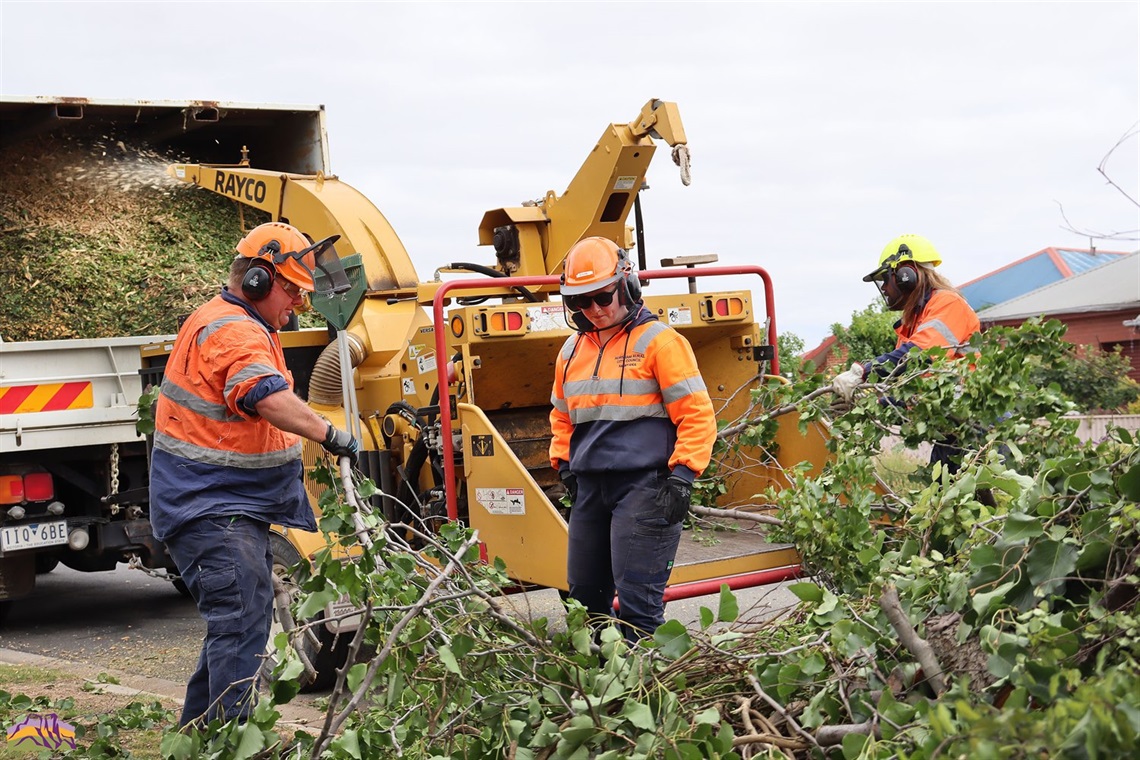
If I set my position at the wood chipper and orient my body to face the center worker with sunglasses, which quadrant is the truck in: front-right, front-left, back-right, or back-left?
back-right

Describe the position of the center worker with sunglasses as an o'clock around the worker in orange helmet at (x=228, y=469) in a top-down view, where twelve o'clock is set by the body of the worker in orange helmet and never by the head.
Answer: The center worker with sunglasses is roughly at 12 o'clock from the worker in orange helmet.

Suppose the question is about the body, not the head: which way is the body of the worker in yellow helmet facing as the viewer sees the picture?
to the viewer's left

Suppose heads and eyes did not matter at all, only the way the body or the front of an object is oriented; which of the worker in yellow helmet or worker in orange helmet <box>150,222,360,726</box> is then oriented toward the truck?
the worker in yellow helmet

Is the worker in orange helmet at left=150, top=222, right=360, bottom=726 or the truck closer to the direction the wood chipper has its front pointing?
the truck

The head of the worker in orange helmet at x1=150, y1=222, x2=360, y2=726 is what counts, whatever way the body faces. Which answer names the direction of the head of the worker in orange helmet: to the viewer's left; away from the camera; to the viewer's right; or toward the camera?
to the viewer's right

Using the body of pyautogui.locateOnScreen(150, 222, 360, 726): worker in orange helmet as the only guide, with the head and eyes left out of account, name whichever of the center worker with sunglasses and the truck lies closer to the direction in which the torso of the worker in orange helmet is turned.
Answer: the center worker with sunglasses

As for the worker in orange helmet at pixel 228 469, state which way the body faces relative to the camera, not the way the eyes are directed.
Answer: to the viewer's right

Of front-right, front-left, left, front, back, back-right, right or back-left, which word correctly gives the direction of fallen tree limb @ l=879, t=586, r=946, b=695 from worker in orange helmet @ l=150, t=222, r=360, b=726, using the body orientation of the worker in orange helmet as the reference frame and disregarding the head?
front-right

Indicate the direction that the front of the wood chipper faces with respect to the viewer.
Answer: facing away from the viewer and to the left of the viewer

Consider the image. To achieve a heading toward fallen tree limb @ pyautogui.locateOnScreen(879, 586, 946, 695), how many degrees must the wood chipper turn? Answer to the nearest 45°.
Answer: approximately 135° to its left

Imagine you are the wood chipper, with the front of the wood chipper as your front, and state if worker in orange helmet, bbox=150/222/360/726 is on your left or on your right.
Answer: on your left

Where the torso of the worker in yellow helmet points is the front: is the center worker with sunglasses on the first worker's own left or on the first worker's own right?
on the first worker's own left

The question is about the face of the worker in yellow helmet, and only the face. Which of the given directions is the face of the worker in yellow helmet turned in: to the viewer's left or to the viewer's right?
to the viewer's left
